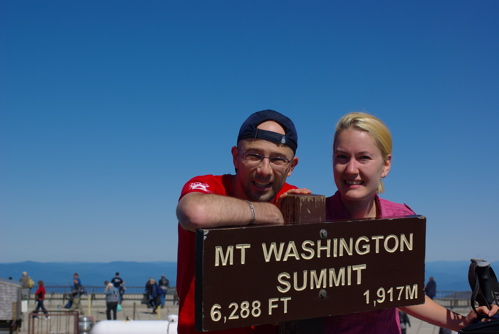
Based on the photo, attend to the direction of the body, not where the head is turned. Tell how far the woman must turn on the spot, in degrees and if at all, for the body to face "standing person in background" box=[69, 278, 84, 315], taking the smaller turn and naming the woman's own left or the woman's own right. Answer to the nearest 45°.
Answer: approximately 90° to the woman's own right

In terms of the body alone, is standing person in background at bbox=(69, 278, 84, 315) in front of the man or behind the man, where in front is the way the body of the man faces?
behind

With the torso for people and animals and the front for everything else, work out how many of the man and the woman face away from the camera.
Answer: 0

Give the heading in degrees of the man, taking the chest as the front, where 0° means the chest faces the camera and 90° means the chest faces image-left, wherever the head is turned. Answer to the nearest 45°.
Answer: approximately 0°

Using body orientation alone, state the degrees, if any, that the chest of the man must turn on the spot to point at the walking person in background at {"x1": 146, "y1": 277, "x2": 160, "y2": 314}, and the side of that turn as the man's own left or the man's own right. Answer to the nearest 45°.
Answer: approximately 180°

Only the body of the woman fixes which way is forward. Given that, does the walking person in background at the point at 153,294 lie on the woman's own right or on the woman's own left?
on the woman's own right

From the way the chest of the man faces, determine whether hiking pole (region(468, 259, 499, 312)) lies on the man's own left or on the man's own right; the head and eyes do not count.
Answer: on the man's own left

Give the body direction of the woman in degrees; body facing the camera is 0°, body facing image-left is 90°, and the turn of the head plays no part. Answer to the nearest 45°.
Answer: approximately 45°
